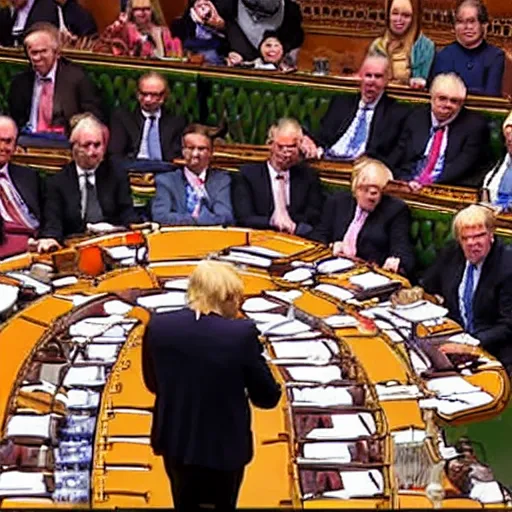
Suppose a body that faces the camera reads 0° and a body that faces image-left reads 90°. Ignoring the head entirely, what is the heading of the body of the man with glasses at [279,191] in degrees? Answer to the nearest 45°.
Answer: approximately 0°

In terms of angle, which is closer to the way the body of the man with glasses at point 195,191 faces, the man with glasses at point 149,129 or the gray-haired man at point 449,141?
the gray-haired man

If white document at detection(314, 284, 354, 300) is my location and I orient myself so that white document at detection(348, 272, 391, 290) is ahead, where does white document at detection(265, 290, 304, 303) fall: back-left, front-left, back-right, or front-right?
back-left

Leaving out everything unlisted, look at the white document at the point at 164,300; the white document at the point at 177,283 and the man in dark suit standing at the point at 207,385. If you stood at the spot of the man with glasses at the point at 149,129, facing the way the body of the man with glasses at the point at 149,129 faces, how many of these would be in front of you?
3

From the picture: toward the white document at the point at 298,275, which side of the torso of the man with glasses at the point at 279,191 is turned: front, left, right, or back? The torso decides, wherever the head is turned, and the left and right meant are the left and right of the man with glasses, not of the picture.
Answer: front

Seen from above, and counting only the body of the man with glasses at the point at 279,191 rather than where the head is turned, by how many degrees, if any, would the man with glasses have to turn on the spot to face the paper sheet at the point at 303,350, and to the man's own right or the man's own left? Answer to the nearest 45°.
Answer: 0° — they already face it

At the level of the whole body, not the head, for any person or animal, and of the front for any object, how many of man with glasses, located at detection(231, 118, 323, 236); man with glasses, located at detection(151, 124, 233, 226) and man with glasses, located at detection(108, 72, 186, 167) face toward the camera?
3

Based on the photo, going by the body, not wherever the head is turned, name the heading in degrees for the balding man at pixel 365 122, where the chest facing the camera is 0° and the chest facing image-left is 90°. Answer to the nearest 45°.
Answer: approximately 45°

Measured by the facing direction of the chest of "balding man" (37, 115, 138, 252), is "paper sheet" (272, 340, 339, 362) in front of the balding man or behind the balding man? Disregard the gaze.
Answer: in front

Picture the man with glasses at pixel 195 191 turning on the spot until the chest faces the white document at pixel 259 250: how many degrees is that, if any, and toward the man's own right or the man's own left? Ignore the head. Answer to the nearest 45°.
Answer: approximately 45° to the man's own left
